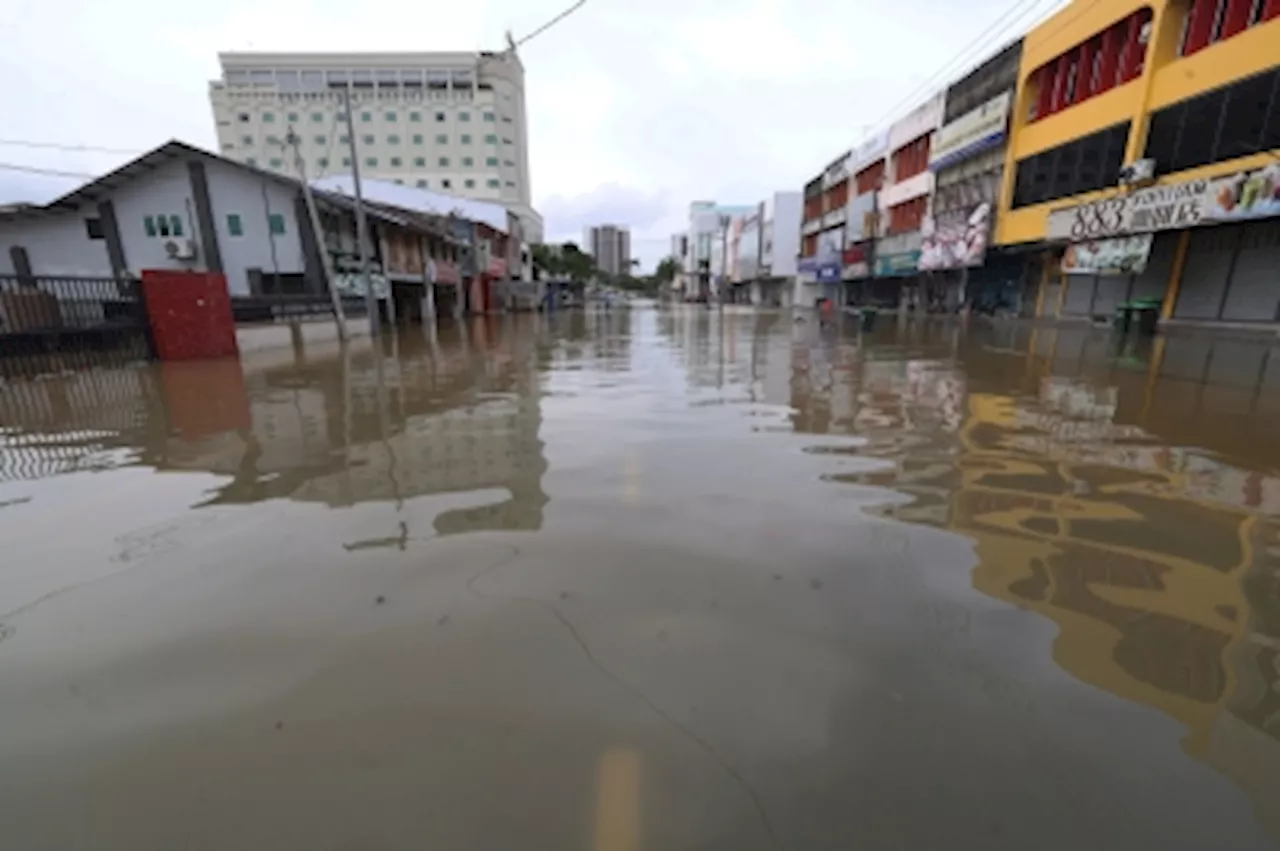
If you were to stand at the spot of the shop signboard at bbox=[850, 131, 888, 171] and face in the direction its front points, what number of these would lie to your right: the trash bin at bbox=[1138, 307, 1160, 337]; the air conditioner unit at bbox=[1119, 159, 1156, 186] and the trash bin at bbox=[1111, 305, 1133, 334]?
0

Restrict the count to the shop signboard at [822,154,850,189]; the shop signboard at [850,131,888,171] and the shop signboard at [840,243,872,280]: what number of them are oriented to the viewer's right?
0

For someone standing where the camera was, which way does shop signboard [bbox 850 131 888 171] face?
facing the viewer and to the left of the viewer

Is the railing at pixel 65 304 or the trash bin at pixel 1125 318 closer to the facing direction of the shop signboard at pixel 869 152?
the railing

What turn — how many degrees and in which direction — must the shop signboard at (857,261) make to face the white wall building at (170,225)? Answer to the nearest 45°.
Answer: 0° — it already faces it

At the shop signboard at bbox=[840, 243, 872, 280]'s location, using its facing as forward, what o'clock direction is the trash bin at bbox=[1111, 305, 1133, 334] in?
The trash bin is roughly at 10 o'clock from the shop signboard.

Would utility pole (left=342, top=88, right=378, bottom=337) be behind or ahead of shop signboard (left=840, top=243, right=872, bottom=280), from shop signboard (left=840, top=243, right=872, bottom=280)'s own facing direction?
ahead

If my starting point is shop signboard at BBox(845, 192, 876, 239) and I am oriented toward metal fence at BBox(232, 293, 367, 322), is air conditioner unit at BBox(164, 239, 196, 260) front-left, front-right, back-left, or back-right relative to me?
front-right

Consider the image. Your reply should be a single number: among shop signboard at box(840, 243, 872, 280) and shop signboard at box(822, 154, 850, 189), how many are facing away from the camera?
0

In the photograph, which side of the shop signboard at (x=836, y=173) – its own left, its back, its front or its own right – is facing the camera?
left

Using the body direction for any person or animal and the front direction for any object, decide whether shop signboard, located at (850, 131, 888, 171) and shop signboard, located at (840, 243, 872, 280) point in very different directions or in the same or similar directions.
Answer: same or similar directions

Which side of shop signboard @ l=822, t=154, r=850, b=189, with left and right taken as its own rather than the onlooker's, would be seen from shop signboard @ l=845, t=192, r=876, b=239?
left

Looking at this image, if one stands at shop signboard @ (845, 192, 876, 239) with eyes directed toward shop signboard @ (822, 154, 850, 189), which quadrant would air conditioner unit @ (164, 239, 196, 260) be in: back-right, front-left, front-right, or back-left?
back-left

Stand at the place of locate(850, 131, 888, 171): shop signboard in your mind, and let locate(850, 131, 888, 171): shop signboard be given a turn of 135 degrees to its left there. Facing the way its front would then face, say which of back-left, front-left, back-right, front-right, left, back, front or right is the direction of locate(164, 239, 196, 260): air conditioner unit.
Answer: back-right
